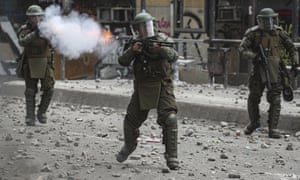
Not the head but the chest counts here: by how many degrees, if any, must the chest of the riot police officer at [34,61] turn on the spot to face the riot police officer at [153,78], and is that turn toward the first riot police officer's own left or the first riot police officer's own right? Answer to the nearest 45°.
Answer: approximately 45° to the first riot police officer's own left

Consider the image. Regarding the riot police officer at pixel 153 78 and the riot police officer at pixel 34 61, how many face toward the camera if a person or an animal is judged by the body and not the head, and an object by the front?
2

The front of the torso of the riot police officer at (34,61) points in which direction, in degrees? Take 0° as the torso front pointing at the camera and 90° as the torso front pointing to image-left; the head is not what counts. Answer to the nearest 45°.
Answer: approximately 0°

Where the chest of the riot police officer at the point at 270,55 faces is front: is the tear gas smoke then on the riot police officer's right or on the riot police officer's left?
on the riot police officer's right

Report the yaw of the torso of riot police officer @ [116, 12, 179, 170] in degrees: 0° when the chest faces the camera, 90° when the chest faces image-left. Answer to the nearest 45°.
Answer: approximately 0°

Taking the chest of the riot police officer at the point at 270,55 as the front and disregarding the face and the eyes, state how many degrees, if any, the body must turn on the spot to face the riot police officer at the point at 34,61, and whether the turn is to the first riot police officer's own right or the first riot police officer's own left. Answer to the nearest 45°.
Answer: approximately 90° to the first riot police officer's own right
